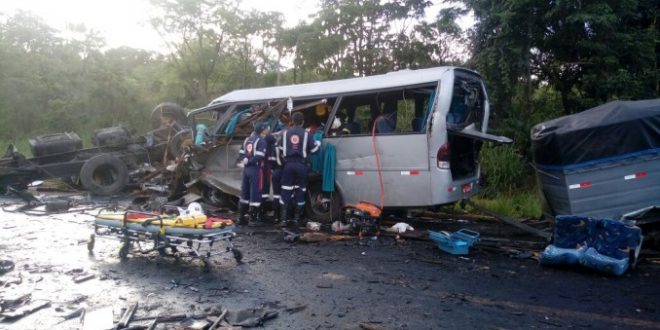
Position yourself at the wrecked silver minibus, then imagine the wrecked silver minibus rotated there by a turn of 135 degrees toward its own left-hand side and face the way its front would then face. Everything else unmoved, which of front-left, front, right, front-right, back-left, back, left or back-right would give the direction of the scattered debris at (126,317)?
front-right

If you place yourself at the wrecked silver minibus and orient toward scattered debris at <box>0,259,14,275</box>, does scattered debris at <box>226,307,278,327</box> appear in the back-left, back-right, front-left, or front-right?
front-left

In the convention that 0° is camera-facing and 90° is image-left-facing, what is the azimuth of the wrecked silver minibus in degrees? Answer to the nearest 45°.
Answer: approximately 135°

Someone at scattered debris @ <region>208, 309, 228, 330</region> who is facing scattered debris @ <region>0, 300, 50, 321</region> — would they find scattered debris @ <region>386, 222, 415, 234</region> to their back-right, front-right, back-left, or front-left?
back-right

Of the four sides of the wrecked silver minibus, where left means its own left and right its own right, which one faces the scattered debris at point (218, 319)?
left

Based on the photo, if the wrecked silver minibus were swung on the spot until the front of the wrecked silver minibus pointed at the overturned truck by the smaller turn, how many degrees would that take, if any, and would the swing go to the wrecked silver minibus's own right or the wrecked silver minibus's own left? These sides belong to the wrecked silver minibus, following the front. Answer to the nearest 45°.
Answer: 0° — it already faces it

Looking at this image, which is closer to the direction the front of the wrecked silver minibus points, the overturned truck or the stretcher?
the overturned truck

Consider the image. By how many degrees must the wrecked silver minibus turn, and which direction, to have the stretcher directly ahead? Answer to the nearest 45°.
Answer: approximately 90° to its left

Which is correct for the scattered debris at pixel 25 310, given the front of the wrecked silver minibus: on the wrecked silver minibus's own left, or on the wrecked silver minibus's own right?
on the wrecked silver minibus's own left

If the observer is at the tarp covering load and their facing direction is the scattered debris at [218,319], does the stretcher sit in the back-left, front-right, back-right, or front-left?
front-right
